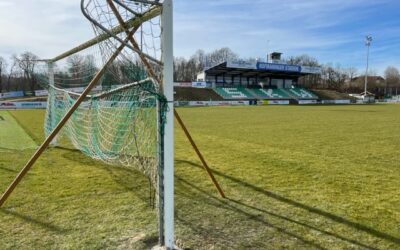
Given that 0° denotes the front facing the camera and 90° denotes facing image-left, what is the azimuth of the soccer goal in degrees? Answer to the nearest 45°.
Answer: approximately 225°
